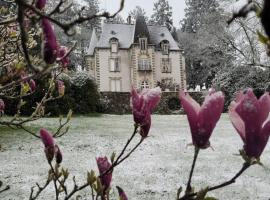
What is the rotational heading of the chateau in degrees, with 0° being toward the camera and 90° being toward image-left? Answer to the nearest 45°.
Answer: approximately 0°

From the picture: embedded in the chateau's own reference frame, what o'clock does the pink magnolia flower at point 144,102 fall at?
The pink magnolia flower is roughly at 12 o'clock from the chateau.

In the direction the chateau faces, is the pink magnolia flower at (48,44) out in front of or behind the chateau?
in front

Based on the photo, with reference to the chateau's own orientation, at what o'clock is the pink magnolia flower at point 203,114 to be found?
The pink magnolia flower is roughly at 12 o'clock from the chateau.

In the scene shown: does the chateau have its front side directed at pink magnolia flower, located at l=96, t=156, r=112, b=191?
yes

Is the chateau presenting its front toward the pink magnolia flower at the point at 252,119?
yes

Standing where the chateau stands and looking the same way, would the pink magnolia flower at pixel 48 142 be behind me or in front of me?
in front
